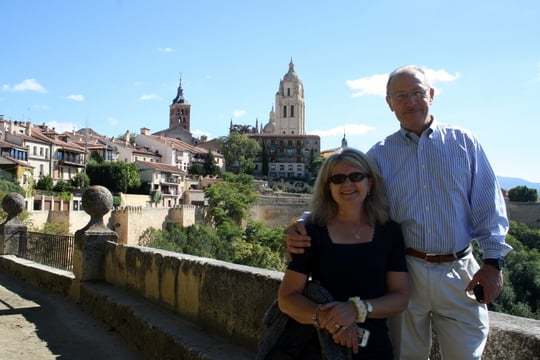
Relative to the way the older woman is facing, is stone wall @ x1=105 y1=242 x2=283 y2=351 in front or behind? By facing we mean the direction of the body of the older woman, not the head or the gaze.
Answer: behind

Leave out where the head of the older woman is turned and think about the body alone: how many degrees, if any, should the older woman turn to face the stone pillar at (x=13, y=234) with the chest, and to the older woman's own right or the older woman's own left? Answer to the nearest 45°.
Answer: approximately 135° to the older woman's own right

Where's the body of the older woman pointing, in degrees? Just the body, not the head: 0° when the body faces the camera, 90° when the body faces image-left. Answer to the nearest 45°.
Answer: approximately 0°
